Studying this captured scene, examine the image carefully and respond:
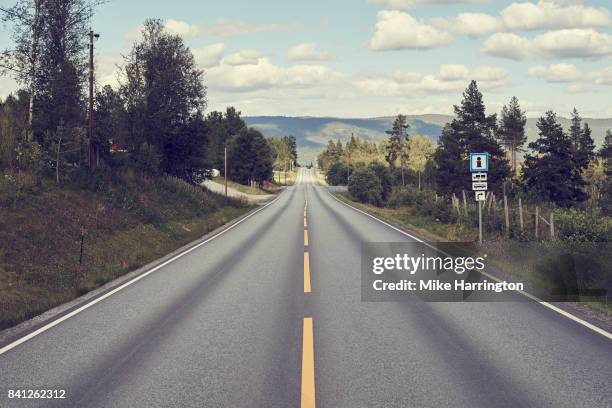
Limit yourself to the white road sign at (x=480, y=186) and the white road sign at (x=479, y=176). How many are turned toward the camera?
2

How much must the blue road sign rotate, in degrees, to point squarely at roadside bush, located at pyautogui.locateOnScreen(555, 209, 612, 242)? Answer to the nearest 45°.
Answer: approximately 90° to its left

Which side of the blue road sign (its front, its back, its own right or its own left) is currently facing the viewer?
front

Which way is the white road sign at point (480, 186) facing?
toward the camera

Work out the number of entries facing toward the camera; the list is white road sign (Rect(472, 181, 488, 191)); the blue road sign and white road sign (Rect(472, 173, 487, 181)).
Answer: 3

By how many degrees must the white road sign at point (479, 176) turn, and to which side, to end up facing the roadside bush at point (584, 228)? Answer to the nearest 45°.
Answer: approximately 90° to its left
